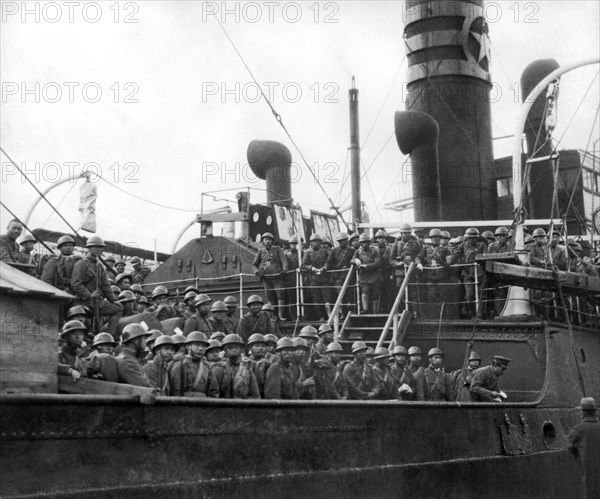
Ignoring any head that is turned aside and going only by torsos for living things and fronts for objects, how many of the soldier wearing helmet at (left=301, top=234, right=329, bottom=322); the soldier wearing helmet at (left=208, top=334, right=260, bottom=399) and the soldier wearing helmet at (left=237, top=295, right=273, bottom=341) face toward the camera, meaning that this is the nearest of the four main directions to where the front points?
3

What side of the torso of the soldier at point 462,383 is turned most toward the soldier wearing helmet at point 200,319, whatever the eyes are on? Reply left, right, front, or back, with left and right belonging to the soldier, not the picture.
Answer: right

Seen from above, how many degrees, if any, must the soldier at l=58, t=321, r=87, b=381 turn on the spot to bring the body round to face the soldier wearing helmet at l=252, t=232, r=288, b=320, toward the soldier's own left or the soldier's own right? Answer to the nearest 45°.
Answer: approximately 90° to the soldier's own left

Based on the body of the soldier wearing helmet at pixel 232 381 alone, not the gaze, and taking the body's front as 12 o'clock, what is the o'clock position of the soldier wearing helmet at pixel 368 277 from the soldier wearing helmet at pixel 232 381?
the soldier wearing helmet at pixel 368 277 is roughly at 7 o'clock from the soldier wearing helmet at pixel 232 381.

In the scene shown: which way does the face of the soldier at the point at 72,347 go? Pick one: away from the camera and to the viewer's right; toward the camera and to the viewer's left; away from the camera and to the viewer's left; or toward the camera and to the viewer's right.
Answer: toward the camera and to the viewer's right

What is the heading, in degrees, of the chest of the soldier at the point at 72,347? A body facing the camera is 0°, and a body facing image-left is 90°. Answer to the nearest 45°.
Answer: approximately 315°

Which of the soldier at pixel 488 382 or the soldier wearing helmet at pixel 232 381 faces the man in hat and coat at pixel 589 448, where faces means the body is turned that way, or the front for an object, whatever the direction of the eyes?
the soldier at pixel 488 382

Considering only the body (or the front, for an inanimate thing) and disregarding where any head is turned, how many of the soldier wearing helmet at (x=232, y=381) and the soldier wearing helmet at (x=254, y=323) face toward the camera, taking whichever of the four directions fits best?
2
